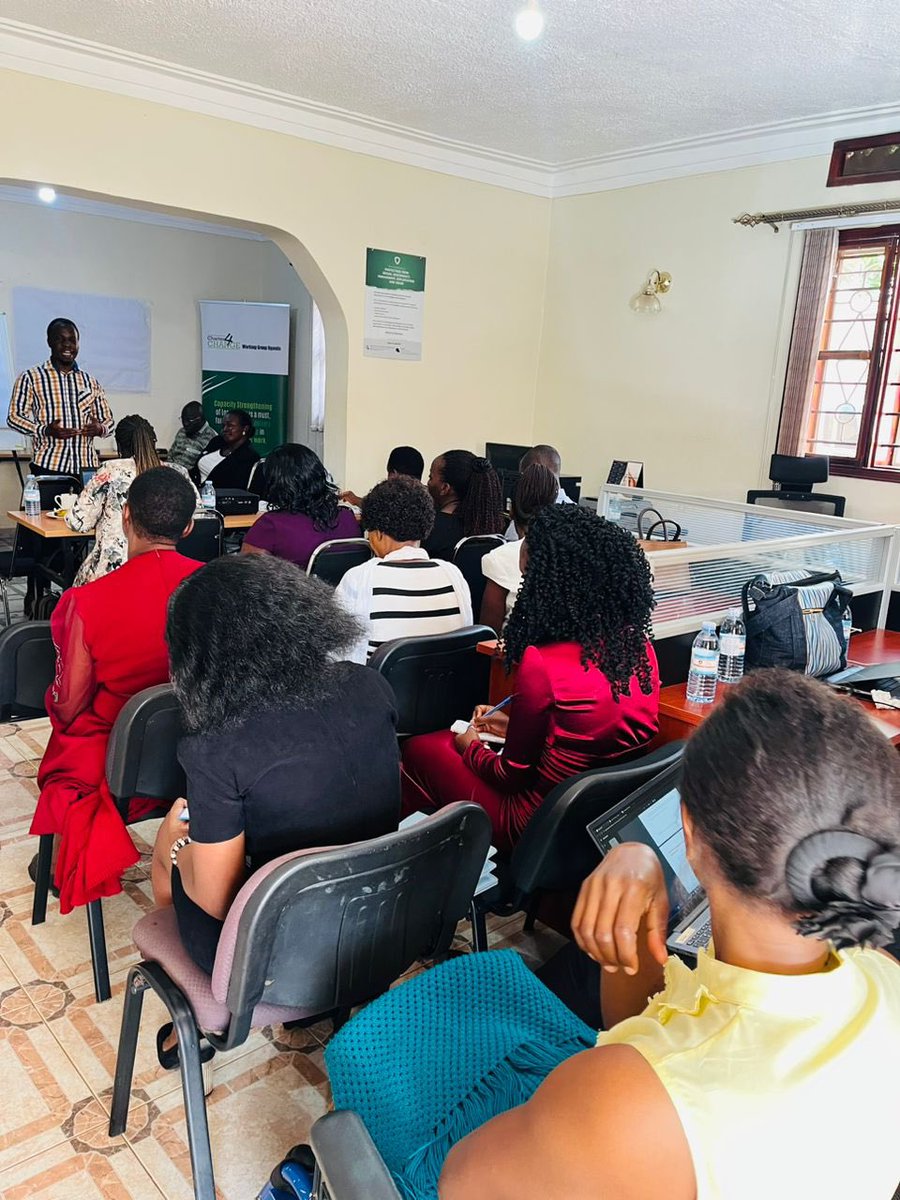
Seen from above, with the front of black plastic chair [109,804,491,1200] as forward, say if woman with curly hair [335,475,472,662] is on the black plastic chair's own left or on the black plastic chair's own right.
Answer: on the black plastic chair's own right

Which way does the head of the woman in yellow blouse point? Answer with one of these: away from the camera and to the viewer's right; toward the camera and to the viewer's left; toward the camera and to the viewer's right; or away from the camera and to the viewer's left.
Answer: away from the camera and to the viewer's left

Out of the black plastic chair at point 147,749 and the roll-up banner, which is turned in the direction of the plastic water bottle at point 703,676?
the roll-up banner

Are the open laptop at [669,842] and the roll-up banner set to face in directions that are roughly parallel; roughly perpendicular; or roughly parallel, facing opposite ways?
roughly parallel

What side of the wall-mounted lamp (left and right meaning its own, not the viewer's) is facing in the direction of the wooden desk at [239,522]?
front

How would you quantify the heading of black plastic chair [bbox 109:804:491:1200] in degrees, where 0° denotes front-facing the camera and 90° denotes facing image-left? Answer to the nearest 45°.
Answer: approximately 135°

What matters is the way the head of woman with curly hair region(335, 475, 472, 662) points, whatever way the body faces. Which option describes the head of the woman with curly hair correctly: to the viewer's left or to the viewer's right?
to the viewer's left

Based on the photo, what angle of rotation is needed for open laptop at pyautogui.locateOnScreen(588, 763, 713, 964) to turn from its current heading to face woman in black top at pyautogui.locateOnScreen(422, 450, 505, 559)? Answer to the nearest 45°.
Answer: approximately 135° to its left

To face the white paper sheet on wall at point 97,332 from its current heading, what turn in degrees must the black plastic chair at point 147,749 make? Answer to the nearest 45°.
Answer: approximately 45° to its right

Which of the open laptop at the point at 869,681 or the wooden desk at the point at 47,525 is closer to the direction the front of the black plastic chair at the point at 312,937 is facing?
the wooden desk

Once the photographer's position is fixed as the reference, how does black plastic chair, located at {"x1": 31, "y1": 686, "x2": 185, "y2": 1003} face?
facing away from the viewer and to the left of the viewer

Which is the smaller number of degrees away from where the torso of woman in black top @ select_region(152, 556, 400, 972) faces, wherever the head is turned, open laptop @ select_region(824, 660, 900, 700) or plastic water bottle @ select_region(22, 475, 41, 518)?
the plastic water bottle

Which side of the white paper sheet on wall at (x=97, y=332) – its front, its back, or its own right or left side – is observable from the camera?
front

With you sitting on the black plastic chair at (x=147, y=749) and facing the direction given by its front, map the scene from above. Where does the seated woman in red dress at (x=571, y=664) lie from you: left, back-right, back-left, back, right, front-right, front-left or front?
back-right

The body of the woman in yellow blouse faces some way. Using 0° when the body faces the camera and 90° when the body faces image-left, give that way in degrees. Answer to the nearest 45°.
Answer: approximately 135°

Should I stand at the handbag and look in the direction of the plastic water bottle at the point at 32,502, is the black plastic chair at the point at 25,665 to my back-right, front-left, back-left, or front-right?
front-left

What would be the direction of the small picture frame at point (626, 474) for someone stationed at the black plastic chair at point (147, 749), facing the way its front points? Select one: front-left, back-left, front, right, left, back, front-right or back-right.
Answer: right

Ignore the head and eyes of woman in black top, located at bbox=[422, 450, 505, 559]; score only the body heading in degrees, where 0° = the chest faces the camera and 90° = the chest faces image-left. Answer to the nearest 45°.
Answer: approximately 135°

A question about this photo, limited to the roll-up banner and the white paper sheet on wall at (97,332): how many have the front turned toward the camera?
2
